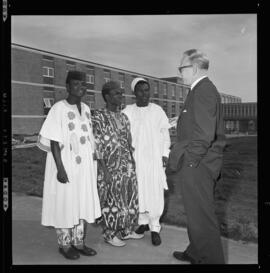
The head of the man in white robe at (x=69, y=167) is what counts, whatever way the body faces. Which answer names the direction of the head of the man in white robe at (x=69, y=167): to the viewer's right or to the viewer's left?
to the viewer's right

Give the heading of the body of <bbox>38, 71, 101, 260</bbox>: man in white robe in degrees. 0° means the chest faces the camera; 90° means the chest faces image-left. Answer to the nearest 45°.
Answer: approximately 315°

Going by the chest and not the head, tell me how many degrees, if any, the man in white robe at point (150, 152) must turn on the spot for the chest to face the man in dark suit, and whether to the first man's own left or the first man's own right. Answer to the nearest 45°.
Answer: approximately 45° to the first man's own left

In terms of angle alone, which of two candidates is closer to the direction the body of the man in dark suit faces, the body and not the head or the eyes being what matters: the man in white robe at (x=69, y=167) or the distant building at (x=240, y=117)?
the man in white robe

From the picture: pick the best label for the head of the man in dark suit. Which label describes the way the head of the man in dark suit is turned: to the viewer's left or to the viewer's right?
to the viewer's left

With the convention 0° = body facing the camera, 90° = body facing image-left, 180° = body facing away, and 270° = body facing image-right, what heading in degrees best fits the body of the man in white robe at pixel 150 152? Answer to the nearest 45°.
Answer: approximately 0°

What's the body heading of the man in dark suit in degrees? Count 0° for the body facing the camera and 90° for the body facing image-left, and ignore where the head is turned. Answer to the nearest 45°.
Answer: approximately 90°

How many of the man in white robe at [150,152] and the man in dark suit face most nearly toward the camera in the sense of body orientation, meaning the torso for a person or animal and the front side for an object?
1

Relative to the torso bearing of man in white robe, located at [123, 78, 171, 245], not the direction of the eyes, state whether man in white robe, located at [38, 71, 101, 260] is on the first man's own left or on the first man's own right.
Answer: on the first man's own right

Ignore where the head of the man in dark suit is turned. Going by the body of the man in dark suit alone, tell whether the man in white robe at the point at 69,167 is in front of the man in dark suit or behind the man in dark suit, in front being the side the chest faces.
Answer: in front

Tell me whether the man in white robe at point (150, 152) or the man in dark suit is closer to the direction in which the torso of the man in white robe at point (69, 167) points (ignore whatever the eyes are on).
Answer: the man in dark suit
